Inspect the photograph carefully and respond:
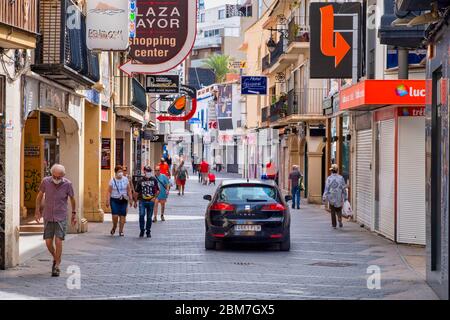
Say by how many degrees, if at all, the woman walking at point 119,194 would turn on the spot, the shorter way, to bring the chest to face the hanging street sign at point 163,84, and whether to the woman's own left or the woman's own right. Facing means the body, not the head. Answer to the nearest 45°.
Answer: approximately 180°

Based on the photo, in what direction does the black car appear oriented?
away from the camera

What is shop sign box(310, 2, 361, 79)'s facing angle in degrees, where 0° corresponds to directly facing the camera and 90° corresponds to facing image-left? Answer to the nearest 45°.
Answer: approximately 0°

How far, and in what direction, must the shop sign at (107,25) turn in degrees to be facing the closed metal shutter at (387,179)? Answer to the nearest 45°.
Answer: approximately 90° to its left

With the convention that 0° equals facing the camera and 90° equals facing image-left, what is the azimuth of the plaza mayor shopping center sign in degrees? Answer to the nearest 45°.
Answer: approximately 0°

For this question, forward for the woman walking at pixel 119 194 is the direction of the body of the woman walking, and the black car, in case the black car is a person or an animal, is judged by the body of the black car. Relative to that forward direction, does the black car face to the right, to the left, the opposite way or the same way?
the opposite way

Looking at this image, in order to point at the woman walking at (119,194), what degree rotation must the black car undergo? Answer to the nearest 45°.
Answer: approximately 45° to its left
